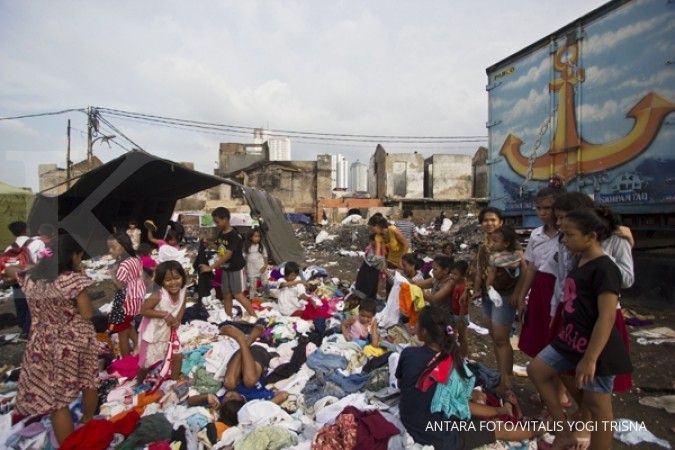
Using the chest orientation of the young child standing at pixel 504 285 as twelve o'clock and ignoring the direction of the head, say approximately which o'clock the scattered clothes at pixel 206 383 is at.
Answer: The scattered clothes is roughly at 1 o'clock from the young child standing.

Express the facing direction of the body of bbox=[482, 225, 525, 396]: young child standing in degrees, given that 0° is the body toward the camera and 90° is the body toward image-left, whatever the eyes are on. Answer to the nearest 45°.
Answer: approximately 45°

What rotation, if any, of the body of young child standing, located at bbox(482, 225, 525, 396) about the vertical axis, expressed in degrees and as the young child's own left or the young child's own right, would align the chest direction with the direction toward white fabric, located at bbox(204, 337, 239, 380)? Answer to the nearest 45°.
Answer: approximately 45° to the young child's own right

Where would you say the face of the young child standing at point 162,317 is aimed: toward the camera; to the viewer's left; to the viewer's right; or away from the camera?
toward the camera

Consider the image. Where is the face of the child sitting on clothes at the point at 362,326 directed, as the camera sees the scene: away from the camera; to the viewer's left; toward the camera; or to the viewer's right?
toward the camera

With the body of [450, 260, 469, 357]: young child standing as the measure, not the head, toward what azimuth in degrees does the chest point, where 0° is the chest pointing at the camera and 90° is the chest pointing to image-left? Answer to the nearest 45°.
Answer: approximately 90°

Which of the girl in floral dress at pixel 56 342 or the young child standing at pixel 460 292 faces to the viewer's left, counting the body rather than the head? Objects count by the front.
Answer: the young child standing

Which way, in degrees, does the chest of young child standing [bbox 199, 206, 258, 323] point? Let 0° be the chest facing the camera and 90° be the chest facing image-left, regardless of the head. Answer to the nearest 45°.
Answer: approximately 45°

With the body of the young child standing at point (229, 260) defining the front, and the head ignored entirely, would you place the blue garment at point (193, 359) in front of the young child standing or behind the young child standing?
in front

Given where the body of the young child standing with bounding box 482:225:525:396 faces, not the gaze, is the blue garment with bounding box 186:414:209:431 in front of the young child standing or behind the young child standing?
in front

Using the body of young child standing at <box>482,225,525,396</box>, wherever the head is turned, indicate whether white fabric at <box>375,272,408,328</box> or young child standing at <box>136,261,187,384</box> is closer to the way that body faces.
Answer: the young child standing

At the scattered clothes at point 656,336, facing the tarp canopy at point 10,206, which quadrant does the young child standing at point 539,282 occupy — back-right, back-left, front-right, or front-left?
front-left

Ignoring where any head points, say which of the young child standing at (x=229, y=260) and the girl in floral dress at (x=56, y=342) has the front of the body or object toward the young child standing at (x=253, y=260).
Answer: the girl in floral dress
